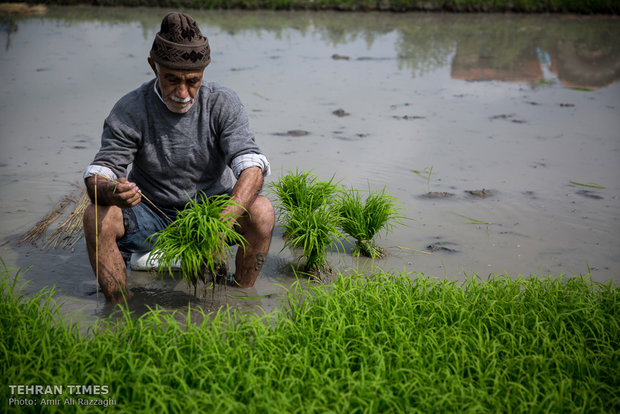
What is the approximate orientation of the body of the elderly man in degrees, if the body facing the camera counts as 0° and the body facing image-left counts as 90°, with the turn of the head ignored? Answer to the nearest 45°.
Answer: approximately 0°

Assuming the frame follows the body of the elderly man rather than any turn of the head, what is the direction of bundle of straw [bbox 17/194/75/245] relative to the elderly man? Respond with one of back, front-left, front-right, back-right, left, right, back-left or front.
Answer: back-right

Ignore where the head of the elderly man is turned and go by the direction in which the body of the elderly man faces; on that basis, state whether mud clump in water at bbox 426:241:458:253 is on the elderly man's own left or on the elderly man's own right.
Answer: on the elderly man's own left

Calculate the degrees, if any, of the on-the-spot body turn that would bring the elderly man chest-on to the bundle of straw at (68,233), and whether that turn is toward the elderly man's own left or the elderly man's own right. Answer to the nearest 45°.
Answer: approximately 135° to the elderly man's own right

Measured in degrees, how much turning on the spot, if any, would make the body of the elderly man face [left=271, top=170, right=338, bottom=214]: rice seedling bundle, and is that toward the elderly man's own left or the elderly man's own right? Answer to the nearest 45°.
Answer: approximately 135° to the elderly man's own left

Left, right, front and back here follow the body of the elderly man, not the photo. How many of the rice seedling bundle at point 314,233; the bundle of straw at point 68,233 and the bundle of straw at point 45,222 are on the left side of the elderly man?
1

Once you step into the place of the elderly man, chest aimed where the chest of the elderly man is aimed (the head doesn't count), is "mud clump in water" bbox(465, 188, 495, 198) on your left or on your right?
on your left

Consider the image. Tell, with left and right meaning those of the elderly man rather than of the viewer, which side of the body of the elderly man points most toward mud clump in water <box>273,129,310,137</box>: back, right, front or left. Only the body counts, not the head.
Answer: back

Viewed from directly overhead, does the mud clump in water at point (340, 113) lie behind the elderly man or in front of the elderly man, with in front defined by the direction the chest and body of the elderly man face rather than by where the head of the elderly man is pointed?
behind

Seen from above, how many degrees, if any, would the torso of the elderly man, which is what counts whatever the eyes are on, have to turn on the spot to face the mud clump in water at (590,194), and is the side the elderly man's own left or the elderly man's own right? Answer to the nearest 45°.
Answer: approximately 90° to the elderly man's own left

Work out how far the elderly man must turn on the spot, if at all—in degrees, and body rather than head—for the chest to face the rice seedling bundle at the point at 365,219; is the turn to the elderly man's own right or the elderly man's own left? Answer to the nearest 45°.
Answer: approximately 90° to the elderly man's own left
